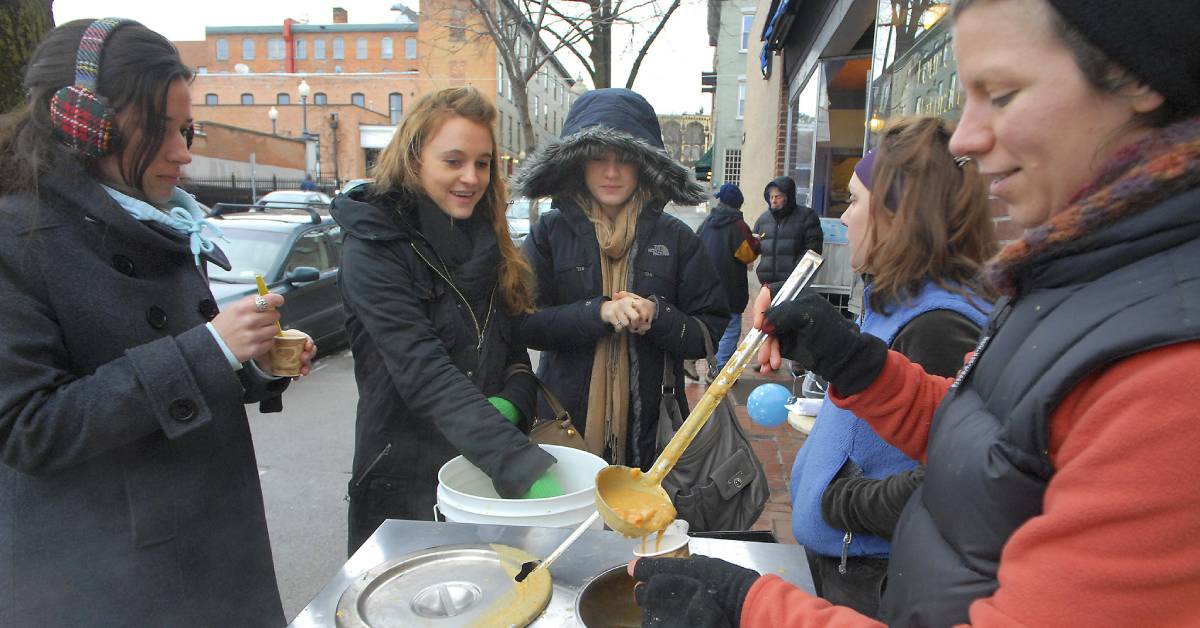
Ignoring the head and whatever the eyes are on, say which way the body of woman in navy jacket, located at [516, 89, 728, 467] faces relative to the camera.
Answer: toward the camera

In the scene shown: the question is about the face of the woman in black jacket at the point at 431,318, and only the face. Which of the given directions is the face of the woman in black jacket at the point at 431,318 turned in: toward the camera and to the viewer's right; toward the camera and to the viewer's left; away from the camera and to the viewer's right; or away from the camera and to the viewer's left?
toward the camera and to the viewer's right

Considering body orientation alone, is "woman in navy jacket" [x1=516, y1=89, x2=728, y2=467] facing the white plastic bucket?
yes

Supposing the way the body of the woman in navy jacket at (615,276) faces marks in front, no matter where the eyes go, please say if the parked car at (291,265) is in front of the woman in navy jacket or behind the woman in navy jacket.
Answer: behind

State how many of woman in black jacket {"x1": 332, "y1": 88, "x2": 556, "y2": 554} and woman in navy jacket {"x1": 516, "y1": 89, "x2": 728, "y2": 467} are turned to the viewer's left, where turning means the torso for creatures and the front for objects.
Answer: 0

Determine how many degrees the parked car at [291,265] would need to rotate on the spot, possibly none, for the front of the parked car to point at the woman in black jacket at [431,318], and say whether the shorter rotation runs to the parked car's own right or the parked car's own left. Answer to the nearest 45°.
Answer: approximately 45° to the parked car's own left

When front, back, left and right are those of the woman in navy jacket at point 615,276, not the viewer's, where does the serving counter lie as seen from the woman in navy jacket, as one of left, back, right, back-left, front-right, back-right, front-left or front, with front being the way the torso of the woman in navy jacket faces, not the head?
front

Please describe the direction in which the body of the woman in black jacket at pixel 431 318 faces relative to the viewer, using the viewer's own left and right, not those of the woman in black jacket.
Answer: facing the viewer and to the right of the viewer

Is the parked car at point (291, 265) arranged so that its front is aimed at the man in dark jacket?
no

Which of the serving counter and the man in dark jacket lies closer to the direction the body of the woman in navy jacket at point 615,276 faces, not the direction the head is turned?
the serving counter

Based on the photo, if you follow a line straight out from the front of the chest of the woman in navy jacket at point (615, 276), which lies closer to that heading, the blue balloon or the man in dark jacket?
the blue balloon

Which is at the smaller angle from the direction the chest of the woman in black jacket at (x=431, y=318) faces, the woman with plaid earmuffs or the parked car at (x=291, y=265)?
the woman with plaid earmuffs

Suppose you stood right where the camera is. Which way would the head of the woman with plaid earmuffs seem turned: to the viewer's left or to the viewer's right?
to the viewer's right

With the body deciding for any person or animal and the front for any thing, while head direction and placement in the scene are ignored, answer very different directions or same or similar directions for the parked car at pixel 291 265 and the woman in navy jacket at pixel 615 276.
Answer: same or similar directions

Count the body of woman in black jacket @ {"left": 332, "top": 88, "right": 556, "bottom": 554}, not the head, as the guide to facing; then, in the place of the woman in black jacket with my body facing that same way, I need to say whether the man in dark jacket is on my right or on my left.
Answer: on my left

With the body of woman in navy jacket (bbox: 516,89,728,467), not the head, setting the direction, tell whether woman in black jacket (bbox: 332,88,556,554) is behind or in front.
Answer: in front

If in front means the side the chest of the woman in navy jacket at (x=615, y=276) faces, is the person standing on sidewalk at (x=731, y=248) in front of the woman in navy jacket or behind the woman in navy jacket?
behind

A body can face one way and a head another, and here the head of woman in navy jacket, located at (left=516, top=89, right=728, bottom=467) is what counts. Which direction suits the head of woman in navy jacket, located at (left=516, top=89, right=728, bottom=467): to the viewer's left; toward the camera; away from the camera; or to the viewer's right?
toward the camera

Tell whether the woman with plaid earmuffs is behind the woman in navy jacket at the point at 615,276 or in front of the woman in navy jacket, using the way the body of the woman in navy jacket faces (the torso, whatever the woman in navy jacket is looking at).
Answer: in front

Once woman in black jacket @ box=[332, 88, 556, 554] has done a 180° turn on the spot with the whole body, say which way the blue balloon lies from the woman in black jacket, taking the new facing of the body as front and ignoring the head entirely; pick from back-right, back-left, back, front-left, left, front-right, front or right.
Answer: back-right
